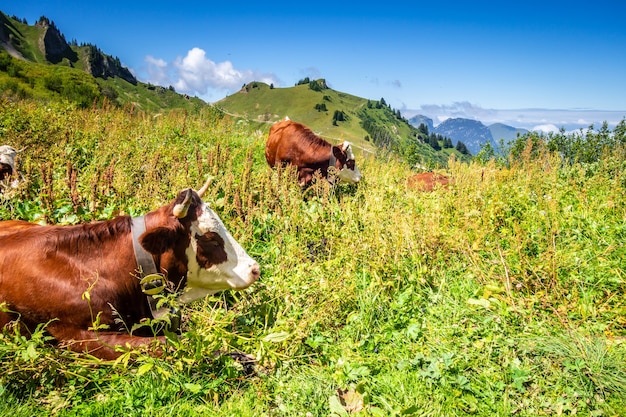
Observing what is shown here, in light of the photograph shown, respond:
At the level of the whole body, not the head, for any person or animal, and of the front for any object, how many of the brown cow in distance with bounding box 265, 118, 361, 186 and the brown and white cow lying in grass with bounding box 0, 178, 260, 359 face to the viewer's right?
2

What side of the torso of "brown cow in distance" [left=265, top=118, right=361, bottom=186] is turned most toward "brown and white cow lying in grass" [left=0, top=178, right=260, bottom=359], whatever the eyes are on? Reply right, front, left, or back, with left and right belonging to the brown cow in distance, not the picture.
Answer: right

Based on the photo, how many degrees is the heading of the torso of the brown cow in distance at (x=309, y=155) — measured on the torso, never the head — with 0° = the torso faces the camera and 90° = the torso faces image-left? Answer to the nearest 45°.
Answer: approximately 270°

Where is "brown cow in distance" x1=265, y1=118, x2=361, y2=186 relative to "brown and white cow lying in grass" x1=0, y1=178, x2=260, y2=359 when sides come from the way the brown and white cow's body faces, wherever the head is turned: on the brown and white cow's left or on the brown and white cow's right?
on the brown and white cow's left

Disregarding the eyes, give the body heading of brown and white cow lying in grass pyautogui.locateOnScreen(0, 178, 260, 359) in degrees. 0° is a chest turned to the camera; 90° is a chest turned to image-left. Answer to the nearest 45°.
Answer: approximately 270°

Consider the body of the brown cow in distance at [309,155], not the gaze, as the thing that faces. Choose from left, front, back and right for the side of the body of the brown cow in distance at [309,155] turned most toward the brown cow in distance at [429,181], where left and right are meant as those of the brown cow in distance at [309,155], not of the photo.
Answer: front

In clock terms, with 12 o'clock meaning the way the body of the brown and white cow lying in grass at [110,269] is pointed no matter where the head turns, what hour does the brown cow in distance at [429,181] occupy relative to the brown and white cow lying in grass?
The brown cow in distance is roughly at 11 o'clock from the brown and white cow lying in grass.

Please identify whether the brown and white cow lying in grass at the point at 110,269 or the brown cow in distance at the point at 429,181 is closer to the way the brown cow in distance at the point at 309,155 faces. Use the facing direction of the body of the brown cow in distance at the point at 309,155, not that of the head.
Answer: the brown cow in distance
